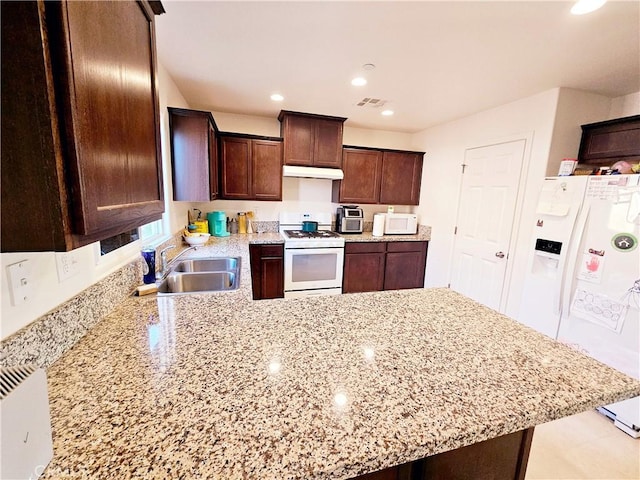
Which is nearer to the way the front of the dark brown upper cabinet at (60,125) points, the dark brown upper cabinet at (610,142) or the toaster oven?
the dark brown upper cabinet

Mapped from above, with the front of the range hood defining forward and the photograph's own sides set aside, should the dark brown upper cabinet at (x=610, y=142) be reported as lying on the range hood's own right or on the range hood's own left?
on the range hood's own left

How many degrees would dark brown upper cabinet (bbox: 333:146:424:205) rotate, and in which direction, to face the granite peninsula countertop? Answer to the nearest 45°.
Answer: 0° — it already faces it

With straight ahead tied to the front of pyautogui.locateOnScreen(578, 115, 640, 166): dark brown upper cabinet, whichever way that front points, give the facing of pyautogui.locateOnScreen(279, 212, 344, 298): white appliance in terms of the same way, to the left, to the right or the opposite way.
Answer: to the left

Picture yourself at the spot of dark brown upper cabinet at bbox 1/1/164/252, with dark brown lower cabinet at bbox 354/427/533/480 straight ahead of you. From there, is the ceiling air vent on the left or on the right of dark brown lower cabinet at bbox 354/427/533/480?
left

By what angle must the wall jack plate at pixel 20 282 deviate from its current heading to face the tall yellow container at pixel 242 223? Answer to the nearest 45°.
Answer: approximately 90° to its left

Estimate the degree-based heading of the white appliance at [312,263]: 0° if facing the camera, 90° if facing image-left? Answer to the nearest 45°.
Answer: approximately 0°
